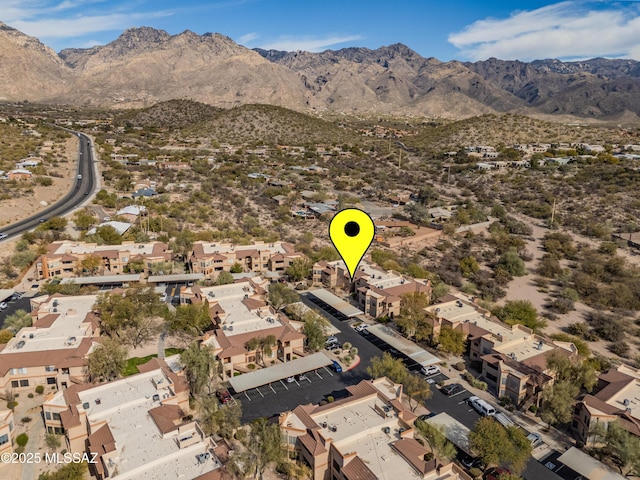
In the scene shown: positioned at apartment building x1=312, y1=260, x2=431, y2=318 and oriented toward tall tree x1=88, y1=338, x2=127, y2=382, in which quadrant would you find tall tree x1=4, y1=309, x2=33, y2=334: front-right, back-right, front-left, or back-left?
front-right

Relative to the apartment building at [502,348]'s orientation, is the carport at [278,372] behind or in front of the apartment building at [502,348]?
in front

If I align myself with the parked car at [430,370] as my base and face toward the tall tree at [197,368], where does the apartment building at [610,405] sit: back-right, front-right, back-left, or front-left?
back-left

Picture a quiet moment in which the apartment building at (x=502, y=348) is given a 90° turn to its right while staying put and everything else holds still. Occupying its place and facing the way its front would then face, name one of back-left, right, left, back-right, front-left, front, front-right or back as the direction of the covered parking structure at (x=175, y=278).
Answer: front-left

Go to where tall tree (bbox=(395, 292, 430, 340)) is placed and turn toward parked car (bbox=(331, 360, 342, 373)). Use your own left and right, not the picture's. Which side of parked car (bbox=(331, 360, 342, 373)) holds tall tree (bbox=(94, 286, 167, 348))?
right

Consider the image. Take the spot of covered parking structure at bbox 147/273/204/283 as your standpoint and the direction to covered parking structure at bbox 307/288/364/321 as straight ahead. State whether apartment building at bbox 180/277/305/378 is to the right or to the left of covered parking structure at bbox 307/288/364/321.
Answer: right

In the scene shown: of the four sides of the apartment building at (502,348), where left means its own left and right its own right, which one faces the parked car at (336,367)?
front

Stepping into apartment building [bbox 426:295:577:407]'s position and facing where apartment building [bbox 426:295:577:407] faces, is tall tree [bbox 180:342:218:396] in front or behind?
in front

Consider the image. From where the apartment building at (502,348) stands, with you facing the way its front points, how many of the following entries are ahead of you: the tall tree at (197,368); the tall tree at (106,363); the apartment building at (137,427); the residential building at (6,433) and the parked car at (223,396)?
5

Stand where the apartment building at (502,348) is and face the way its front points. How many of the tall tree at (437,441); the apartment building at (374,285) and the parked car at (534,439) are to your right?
1

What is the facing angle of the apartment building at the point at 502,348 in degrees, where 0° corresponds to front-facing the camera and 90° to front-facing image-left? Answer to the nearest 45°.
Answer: approximately 45°

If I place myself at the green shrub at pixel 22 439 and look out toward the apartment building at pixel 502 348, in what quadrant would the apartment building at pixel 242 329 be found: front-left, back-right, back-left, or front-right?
front-left

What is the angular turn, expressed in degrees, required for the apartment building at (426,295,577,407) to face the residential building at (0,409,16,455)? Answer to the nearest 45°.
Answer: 0° — it already faces it

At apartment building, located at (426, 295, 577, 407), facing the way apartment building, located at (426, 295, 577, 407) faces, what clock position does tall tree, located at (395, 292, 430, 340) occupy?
The tall tree is roughly at 2 o'clock from the apartment building.

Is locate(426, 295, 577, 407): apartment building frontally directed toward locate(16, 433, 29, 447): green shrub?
yes
